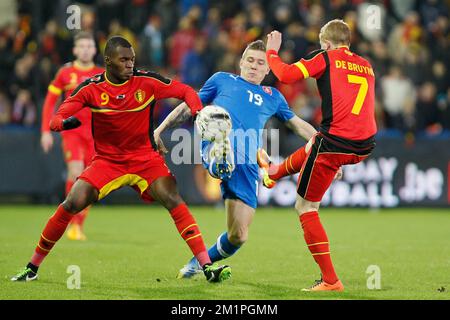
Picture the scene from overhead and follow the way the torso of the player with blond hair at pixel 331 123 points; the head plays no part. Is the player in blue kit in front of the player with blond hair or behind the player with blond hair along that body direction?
in front

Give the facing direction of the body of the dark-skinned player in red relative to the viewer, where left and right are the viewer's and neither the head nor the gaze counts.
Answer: facing the viewer

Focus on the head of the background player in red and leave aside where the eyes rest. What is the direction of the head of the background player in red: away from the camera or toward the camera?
toward the camera

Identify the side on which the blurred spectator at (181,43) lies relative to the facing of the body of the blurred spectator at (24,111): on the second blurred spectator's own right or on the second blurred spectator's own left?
on the second blurred spectator's own left

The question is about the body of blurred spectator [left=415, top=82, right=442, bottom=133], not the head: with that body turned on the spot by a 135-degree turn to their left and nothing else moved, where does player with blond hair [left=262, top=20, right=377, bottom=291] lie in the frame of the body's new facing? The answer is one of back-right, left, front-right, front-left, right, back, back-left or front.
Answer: back-right

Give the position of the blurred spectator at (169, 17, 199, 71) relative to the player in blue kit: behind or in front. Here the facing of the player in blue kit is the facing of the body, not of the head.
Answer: behind

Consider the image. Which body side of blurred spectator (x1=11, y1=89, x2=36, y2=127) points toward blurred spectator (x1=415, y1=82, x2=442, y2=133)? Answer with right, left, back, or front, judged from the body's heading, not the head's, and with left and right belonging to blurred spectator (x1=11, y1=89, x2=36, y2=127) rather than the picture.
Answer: left

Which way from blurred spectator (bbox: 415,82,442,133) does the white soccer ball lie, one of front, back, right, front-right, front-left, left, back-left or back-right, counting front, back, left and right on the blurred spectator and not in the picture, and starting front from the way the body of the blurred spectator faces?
front

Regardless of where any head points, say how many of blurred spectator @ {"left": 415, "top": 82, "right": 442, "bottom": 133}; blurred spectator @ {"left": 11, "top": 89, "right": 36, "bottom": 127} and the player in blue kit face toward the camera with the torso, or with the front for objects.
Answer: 3

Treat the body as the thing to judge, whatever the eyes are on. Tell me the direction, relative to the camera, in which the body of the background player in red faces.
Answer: toward the camera

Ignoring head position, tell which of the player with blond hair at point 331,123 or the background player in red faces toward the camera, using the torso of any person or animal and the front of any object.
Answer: the background player in red

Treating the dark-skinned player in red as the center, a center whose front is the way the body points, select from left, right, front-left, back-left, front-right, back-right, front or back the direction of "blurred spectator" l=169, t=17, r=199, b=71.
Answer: back

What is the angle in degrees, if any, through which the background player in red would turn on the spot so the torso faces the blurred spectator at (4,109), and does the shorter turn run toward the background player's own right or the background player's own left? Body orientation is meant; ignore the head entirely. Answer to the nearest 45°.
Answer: approximately 180°
